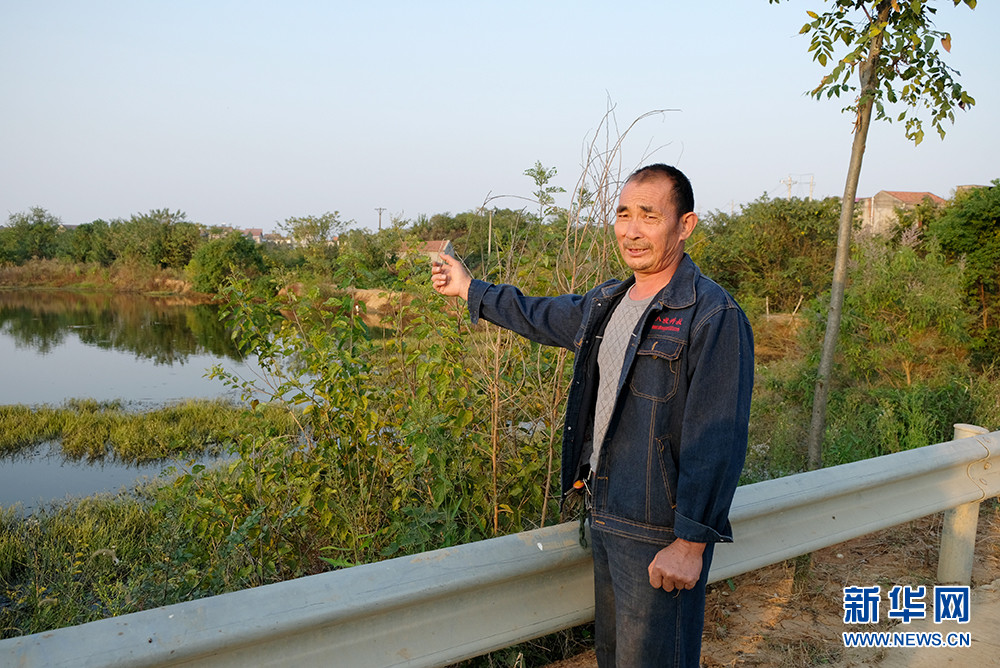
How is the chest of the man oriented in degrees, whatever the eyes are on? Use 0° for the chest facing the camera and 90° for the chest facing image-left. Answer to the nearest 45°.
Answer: approximately 45°

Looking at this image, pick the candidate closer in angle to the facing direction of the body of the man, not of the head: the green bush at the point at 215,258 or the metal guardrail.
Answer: the metal guardrail

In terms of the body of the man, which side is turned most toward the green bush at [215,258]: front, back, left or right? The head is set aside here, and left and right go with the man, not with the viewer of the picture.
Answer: right
